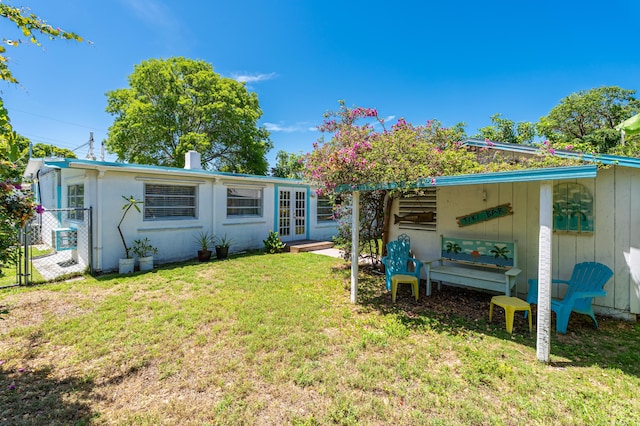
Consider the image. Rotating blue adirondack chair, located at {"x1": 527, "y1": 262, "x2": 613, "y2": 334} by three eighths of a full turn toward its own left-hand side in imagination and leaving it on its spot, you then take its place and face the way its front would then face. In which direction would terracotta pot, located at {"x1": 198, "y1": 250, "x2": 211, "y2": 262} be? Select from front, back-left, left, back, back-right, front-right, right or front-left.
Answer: back

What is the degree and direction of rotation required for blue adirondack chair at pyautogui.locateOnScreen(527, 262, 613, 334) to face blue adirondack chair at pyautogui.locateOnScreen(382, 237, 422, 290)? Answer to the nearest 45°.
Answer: approximately 45° to its right

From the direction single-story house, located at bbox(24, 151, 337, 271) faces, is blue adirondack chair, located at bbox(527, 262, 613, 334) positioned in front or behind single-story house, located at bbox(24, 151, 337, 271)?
in front

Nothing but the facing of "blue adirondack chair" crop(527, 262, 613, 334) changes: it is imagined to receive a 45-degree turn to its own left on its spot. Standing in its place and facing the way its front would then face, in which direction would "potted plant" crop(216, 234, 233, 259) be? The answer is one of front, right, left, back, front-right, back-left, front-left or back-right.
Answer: right

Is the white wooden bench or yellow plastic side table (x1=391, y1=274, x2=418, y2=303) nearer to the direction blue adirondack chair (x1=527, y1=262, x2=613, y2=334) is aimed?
the yellow plastic side table

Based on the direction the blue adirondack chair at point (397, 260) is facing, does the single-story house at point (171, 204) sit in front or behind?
behind

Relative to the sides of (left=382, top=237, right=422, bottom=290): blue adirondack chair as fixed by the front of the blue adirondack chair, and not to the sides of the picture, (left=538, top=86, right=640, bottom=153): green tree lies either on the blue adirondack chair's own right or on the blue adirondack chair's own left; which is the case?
on the blue adirondack chair's own left

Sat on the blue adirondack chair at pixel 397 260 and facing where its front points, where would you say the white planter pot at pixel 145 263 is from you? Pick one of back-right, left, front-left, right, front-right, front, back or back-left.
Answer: back-right

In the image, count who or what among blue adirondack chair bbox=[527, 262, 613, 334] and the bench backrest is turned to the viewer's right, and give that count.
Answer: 0

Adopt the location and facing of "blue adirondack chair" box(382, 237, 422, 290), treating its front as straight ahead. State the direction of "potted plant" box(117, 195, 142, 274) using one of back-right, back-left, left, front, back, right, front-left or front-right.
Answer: back-right

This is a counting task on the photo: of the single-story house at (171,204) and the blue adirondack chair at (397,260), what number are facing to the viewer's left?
0

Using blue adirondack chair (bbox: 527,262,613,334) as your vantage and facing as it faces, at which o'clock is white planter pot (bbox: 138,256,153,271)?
The white planter pot is roughly at 1 o'clock from the blue adirondack chair.

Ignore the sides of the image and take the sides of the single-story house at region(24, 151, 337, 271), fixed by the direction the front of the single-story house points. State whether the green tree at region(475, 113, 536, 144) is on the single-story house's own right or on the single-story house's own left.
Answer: on the single-story house's own left
